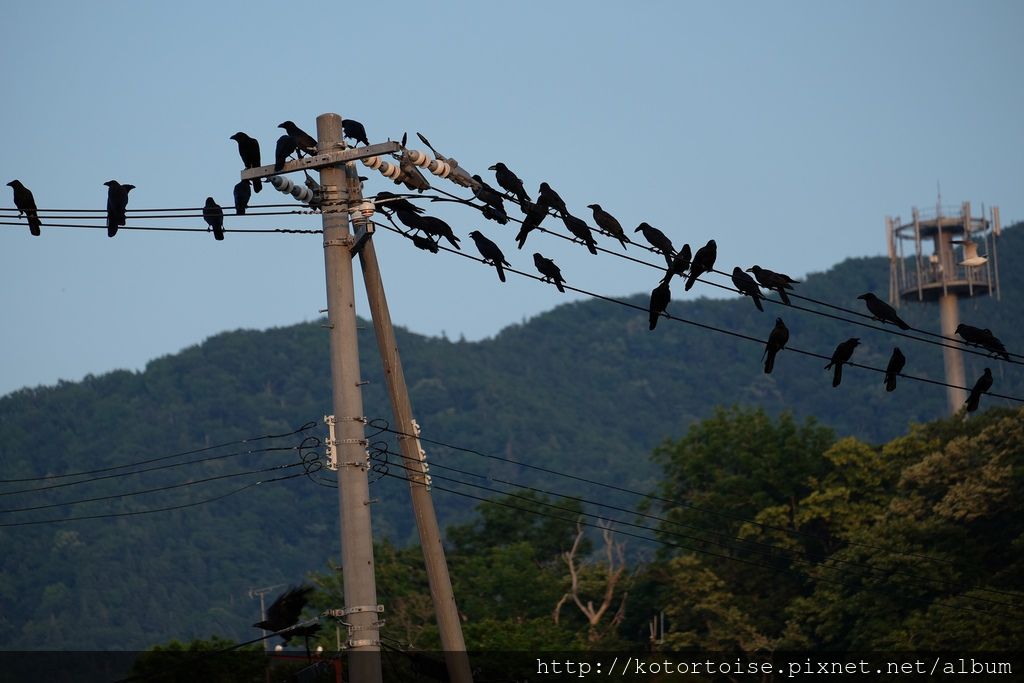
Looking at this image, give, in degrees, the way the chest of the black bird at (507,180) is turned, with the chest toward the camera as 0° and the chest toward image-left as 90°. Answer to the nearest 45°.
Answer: approximately 90°

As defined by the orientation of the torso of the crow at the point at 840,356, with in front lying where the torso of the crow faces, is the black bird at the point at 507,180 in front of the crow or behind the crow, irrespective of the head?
behind

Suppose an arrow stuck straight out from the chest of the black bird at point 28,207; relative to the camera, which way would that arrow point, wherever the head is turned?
to the viewer's left

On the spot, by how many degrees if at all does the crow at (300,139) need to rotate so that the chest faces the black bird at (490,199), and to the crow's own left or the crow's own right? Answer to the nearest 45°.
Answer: approximately 135° to the crow's own right

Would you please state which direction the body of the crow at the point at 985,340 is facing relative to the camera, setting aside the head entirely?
to the viewer's left

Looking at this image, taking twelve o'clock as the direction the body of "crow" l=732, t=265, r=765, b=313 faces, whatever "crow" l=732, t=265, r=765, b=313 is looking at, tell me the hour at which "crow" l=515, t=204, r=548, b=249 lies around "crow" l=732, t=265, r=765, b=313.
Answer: "crow" l=515, t=204, r=548, b=249 is roughly at 11 o'clock from "crow" l=732, t=265, r=765, b=313.

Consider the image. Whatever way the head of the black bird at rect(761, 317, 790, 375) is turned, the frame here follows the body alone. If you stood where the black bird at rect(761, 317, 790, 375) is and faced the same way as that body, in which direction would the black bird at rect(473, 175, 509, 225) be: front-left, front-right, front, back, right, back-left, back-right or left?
back-right

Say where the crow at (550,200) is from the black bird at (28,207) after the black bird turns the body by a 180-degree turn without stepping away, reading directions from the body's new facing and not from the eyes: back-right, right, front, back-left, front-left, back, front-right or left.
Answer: front

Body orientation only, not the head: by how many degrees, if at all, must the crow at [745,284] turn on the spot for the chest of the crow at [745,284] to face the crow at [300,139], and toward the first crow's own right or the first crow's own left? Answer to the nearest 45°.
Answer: approximately 45° to the first crow's own left

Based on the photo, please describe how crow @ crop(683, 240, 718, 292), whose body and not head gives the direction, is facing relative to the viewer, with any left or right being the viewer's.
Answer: facing to the right of the viewer
